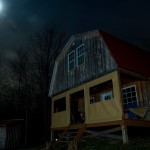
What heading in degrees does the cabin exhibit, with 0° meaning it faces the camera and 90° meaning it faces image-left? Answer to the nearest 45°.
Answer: approximately 45°
